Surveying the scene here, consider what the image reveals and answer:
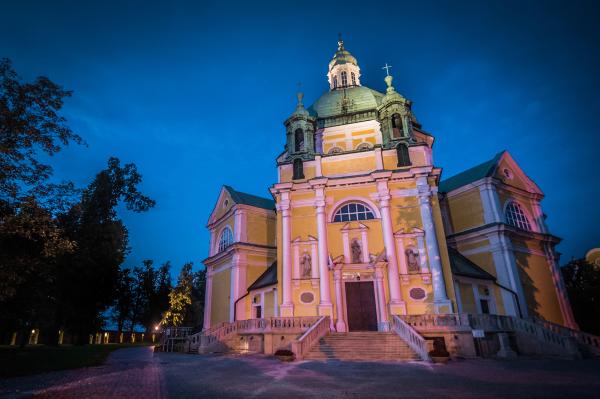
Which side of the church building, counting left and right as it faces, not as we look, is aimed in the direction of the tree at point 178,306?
right

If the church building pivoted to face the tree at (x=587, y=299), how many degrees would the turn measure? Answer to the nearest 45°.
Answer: approximately 135° to its left

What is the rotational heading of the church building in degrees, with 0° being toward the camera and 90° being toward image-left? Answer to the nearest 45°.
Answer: approximately 0°
